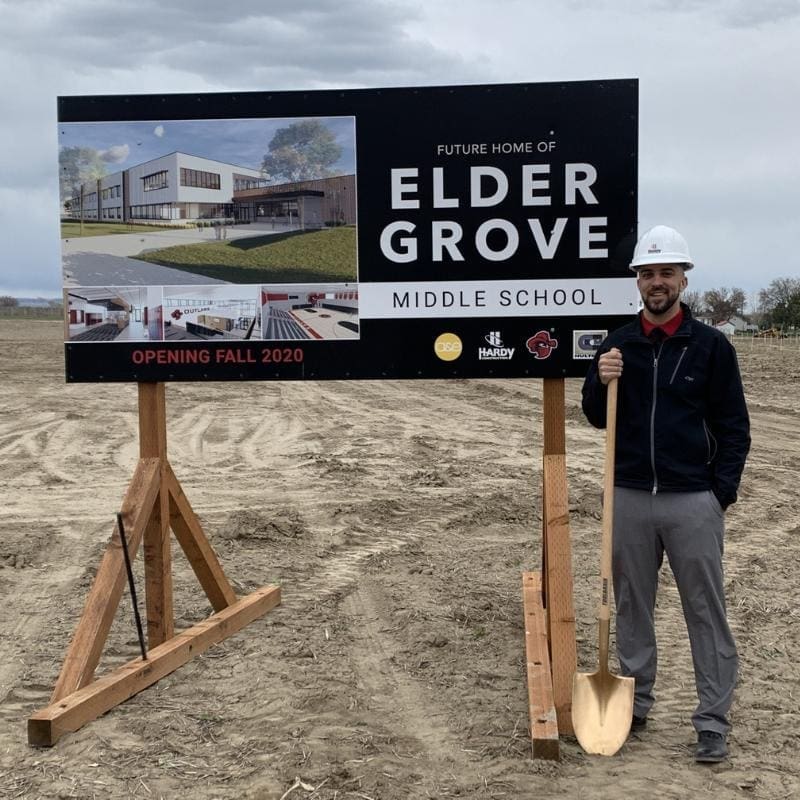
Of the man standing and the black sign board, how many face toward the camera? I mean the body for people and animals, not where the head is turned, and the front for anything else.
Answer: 2

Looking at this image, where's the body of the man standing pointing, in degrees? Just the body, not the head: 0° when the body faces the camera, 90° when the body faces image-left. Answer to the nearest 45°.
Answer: approximately 0°

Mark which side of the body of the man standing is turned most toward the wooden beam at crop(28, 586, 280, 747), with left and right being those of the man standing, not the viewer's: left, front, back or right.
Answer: right

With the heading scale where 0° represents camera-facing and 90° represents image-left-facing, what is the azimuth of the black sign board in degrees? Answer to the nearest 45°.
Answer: approximately 0°

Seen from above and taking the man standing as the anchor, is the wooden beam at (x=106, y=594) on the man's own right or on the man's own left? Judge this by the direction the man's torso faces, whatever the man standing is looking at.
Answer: on the man's own right
